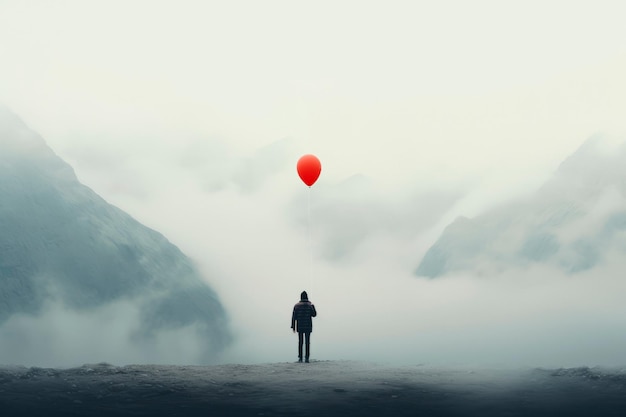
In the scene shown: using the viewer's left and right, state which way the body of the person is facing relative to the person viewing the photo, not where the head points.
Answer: facing away from the viewer
